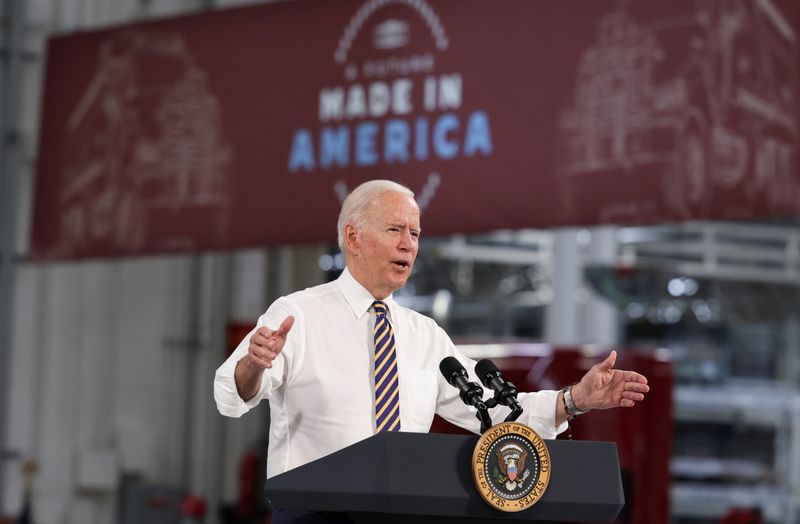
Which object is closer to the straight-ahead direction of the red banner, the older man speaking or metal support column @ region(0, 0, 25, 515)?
the older man speaking

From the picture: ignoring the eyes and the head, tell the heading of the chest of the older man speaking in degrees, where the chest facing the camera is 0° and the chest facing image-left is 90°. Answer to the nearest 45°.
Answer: approximately 315°

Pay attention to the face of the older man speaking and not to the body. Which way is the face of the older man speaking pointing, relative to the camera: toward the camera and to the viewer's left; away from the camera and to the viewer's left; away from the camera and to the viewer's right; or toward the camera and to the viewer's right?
toward the camera and to the viewer's right

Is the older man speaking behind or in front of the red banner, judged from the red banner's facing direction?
in front

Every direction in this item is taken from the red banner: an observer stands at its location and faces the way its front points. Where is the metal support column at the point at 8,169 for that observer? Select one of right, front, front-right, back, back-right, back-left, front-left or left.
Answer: back-right

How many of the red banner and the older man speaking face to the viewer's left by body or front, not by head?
0
